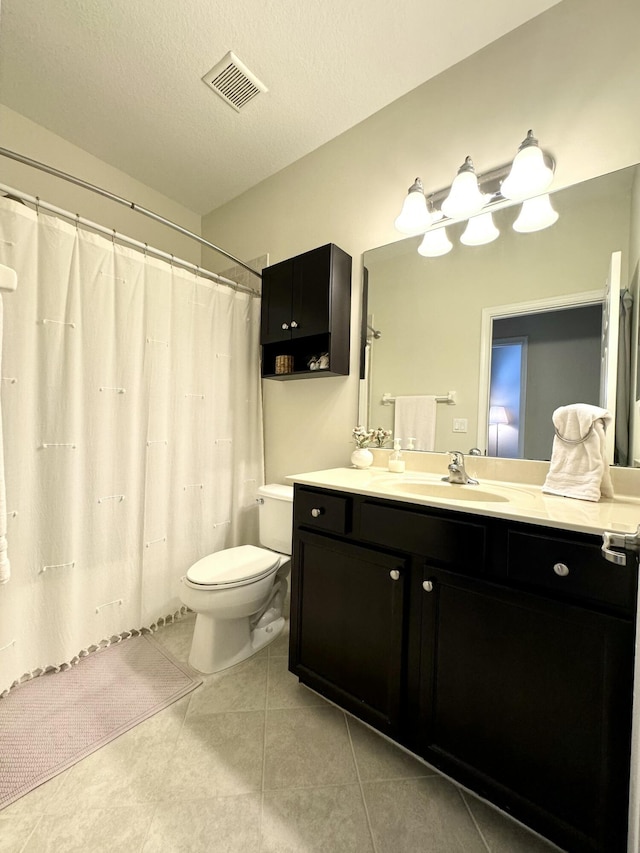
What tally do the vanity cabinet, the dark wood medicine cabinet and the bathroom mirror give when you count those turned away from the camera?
0

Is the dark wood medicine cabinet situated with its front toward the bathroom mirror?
no

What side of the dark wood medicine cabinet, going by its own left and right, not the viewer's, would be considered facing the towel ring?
left

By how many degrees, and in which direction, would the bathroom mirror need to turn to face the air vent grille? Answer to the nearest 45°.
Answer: approximately 45° to its right

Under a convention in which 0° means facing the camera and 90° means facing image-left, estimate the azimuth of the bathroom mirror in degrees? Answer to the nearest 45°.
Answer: approximately 45°

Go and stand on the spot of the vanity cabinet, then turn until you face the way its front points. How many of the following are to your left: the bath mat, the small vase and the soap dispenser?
0

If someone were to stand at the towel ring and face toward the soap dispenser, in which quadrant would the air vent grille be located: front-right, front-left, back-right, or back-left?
front-left

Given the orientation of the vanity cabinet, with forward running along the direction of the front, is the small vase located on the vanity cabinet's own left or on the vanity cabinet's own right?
on the vanity cabinet's own right

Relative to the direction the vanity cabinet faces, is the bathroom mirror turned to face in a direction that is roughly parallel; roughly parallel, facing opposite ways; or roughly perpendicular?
roughly parallel

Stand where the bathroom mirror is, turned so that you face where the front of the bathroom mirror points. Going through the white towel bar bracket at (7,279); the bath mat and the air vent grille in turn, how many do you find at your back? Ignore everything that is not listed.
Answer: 0

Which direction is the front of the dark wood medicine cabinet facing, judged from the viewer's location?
facing the viewer and to the left of the viewer

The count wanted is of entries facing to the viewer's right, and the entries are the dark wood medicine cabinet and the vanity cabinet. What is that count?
0

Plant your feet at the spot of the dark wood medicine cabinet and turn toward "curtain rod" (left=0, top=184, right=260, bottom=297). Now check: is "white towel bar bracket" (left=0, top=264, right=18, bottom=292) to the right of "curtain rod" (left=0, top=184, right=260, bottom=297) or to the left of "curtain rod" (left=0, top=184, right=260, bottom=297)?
left

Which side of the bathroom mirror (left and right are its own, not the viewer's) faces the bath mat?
front

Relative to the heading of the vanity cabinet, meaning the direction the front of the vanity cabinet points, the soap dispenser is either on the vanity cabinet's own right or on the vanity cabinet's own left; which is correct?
on the vanity cabinet's own right
